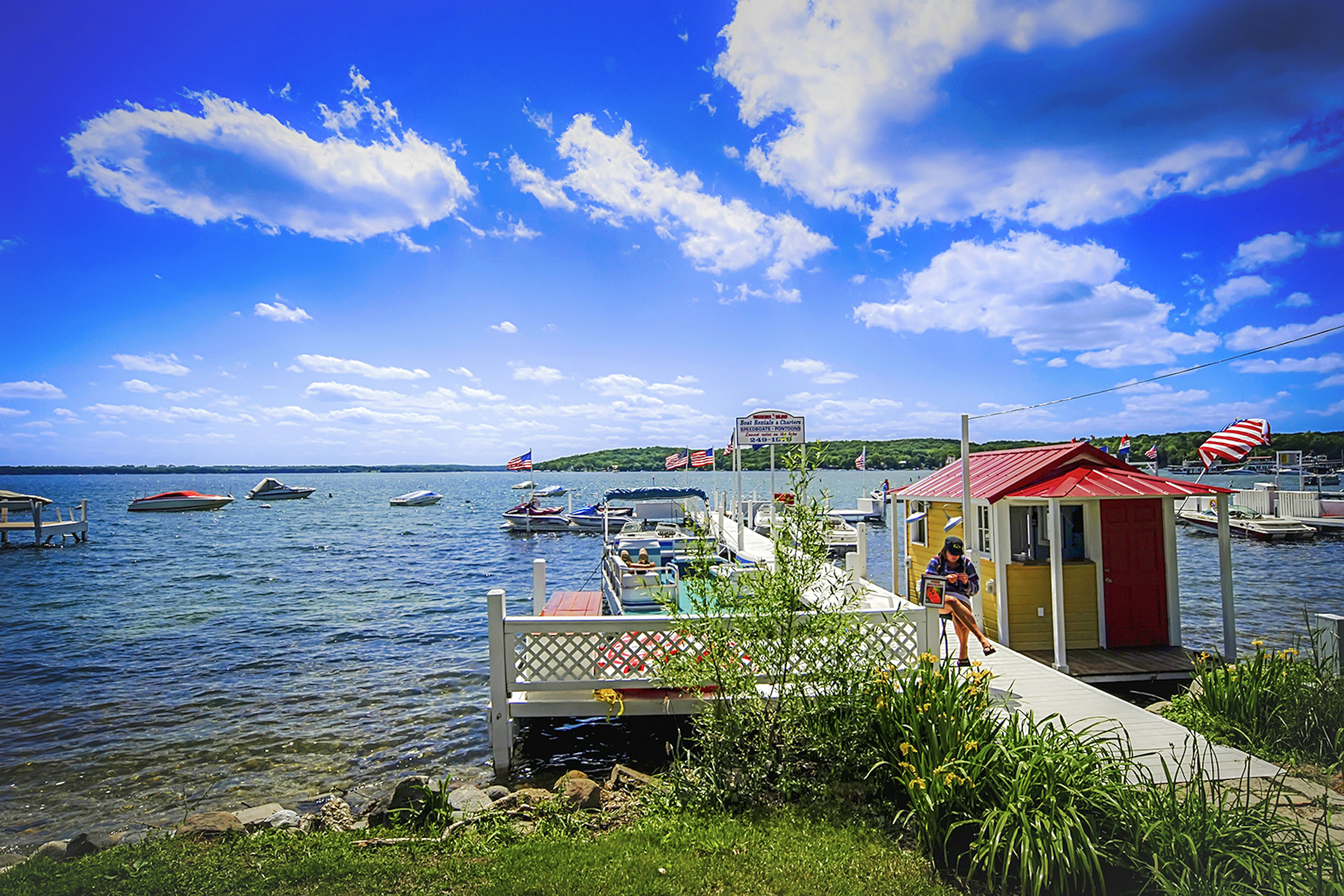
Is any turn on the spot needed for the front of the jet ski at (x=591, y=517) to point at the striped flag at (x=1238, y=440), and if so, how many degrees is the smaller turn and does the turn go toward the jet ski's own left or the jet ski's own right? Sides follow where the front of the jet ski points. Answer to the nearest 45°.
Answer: approximately 90° to the jet ski's own left

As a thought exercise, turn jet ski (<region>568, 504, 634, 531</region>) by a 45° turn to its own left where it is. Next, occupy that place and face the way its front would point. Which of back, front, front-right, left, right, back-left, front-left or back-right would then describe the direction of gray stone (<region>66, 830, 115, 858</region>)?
front-left

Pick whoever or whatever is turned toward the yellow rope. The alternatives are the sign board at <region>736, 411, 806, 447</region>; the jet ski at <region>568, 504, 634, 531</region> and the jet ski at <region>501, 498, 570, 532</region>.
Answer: the sign board

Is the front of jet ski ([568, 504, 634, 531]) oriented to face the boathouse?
no

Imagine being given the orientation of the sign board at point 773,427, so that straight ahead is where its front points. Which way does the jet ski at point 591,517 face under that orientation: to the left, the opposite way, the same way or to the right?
to the right

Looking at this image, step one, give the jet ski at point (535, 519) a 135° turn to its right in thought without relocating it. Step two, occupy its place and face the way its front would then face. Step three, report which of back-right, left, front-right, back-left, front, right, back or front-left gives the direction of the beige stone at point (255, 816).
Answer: back-right

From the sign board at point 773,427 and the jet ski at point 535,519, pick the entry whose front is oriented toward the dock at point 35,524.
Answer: the jet ski

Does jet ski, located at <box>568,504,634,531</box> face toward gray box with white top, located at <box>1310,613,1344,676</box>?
no

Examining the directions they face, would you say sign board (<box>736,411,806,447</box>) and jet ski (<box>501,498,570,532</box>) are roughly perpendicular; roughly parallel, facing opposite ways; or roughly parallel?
roughly perpendicular

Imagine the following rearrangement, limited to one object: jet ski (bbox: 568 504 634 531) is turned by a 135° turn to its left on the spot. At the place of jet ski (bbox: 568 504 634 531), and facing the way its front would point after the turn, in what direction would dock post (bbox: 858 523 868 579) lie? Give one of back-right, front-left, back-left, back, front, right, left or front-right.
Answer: front-right

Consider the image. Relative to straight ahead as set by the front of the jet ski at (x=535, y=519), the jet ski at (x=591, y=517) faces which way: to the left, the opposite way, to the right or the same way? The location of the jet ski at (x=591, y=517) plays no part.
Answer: the same way

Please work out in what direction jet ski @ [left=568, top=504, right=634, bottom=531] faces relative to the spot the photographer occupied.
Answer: facing to the left of the viewer

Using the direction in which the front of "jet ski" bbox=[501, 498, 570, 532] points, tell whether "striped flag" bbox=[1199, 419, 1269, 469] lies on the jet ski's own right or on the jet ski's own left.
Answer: on the jet ski's own left

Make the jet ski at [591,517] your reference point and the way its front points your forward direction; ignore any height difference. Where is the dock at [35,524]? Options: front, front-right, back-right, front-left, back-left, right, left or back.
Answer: front

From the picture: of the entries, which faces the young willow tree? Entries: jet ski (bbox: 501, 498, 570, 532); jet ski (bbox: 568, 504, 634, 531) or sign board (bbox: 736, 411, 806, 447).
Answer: the sign board

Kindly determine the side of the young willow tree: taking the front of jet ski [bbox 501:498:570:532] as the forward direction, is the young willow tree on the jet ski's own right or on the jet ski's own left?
on the jet ski's own left

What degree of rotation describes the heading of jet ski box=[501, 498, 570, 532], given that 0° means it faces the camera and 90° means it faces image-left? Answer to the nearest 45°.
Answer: approximately 90°

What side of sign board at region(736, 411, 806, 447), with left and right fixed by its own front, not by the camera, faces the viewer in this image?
front

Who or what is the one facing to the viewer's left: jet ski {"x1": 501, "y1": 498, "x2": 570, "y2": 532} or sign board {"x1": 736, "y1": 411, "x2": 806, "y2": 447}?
the jet ski

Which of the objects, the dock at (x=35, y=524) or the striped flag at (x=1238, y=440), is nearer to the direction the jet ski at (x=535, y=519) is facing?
the dock

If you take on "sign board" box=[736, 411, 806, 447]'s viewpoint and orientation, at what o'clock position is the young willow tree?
The young willow tree is roughly at 12 o'clock from the sign board.
